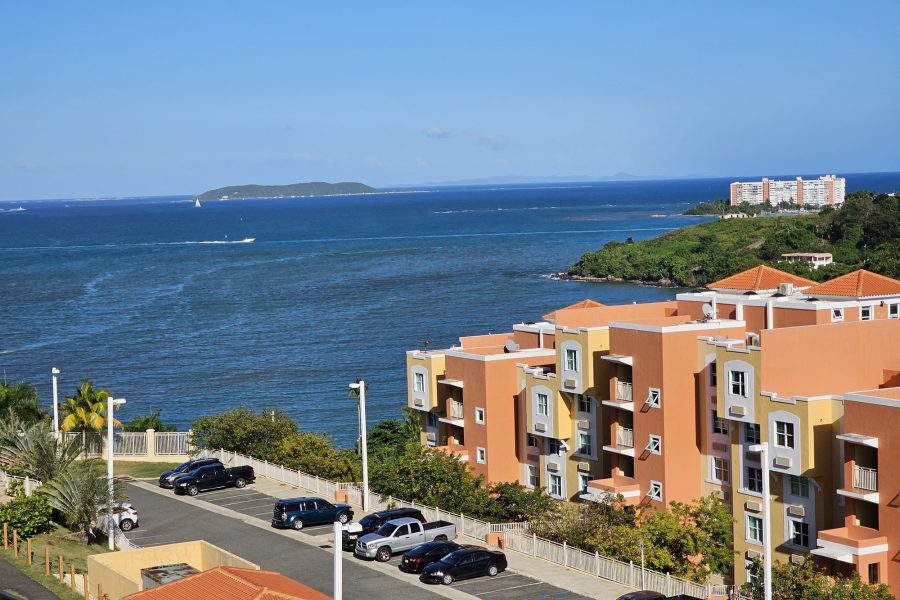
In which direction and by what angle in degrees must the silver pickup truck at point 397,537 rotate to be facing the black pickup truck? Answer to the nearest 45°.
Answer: approximately 90° to its right

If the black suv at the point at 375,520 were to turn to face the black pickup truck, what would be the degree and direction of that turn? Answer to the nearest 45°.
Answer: approximately 90° to its right

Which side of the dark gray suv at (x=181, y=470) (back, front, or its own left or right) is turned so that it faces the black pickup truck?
left

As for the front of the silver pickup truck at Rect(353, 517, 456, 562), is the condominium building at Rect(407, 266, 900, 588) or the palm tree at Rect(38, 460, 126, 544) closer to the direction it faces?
the palm tree

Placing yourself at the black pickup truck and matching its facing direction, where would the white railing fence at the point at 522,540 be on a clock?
The white railing fence is roughly at 9 o'clock from the black pickup truck.

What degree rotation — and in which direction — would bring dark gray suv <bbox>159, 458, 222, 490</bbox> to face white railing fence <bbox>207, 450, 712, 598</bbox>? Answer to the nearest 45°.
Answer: approximately 90° to its left

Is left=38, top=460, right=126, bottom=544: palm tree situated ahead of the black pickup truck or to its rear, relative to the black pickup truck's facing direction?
ahead

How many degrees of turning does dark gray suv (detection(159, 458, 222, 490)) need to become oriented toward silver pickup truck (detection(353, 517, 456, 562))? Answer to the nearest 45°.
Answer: approximately 90° to its left

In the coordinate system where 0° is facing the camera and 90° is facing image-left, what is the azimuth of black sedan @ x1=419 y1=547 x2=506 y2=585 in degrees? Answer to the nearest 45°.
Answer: approximately 45°

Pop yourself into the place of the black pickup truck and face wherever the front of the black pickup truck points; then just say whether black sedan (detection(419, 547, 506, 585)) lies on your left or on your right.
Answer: on your left
